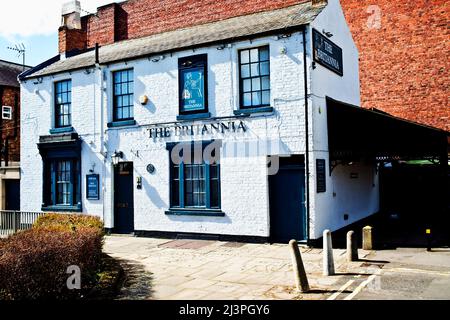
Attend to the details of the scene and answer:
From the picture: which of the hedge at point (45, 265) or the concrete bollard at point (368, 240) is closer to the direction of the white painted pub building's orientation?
the hedge

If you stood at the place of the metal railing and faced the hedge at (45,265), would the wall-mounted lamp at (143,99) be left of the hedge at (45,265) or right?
left

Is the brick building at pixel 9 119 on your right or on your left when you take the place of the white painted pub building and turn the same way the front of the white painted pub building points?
on your right

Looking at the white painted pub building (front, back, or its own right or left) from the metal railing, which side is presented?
right

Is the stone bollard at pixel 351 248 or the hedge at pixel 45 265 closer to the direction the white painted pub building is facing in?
the hedge

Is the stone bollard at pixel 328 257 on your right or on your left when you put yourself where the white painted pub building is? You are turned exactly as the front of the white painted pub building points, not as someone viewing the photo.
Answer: on your left

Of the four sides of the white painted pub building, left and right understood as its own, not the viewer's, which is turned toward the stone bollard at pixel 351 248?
left

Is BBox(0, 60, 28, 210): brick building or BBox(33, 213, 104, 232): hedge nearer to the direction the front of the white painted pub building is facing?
the hedge

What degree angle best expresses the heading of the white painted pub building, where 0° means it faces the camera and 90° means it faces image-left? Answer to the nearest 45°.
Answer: approximately 45°

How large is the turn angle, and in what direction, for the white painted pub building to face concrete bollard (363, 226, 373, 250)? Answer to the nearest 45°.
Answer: approximately 90° to its left
